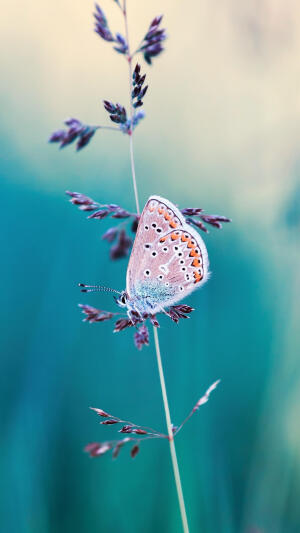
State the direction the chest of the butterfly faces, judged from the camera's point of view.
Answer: to the viewer's left
